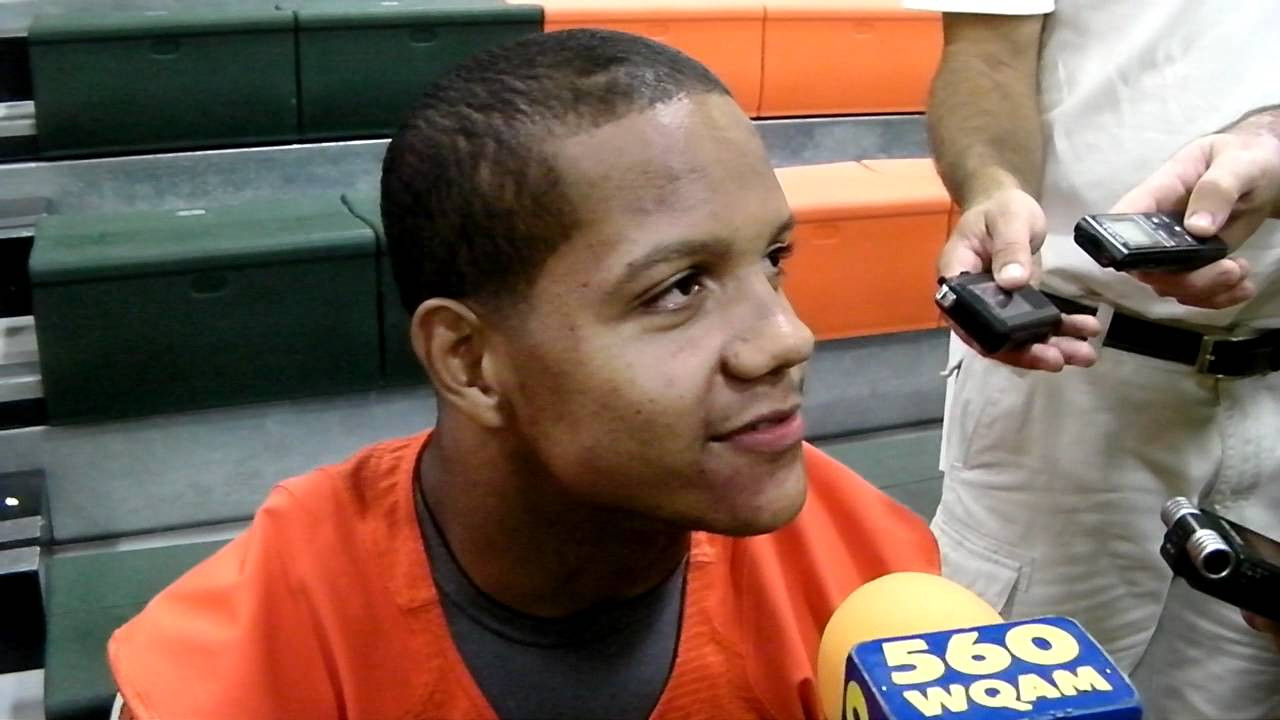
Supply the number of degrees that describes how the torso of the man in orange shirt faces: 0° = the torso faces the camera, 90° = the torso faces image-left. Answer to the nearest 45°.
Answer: approximately 315°

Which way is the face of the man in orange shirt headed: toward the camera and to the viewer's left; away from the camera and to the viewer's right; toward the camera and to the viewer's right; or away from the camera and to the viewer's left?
toward the camera and to the viewer's right

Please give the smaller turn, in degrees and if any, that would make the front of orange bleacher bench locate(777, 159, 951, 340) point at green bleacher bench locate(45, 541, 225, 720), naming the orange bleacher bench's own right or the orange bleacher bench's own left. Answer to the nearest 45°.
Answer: approximately 45° to the orange bleacher bench's own right

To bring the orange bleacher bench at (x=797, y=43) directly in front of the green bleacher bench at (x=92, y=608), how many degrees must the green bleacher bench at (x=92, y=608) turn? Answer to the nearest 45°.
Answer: approximately 135° to its left

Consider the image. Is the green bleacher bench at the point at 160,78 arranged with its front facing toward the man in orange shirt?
yes

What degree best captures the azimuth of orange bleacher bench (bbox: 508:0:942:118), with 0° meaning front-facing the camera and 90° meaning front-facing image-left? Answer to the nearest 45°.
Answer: approximately 0°
